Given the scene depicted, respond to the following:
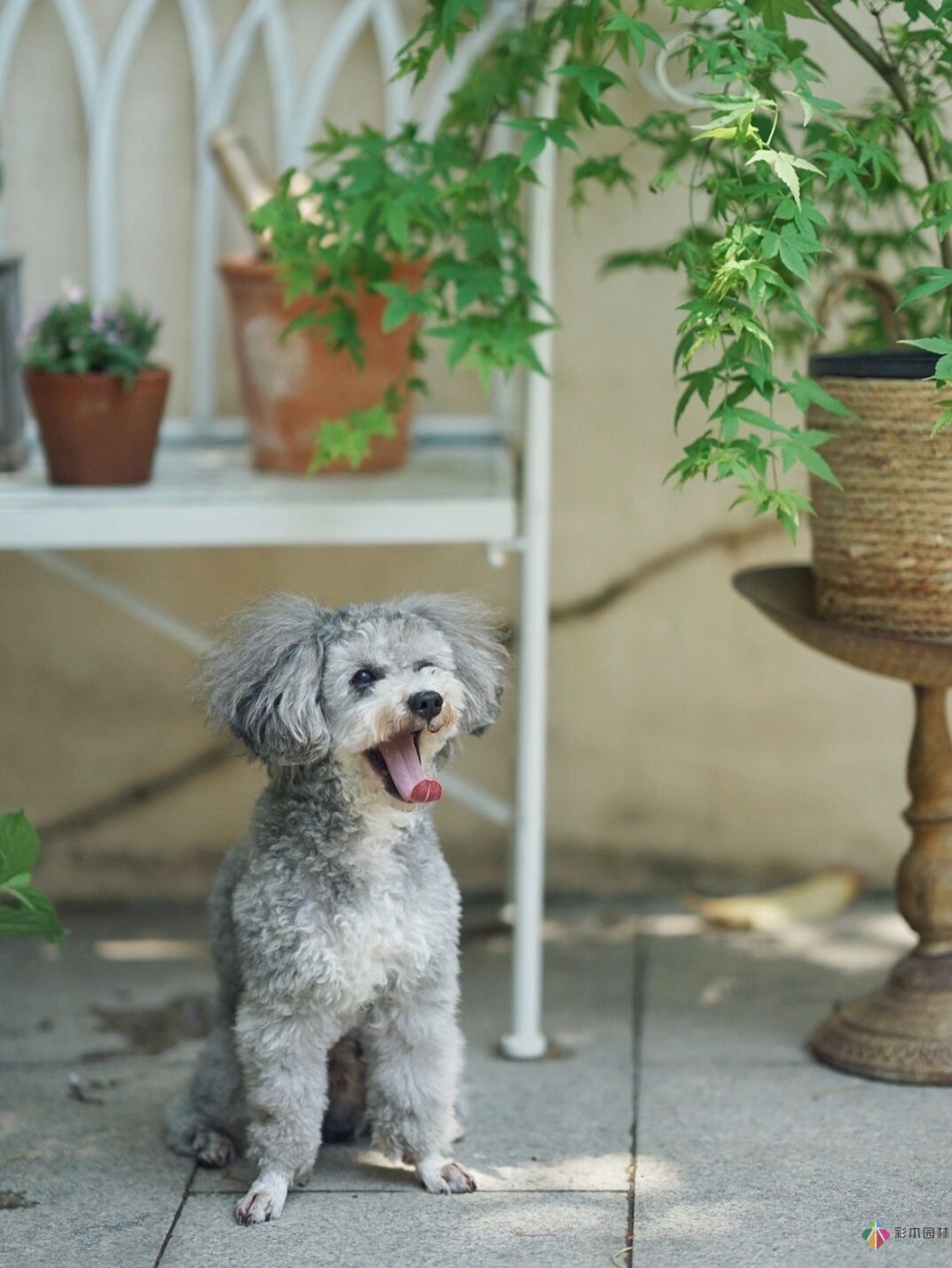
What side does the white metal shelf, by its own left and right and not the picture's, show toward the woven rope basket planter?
left

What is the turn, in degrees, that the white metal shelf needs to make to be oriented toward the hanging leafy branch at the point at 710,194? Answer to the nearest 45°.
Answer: approximately 90° to its left

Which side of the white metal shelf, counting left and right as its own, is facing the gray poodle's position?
front

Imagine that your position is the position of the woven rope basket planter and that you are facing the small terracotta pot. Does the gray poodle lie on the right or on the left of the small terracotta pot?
left

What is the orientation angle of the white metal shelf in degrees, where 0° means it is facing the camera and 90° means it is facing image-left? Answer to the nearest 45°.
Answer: approximately 0°
